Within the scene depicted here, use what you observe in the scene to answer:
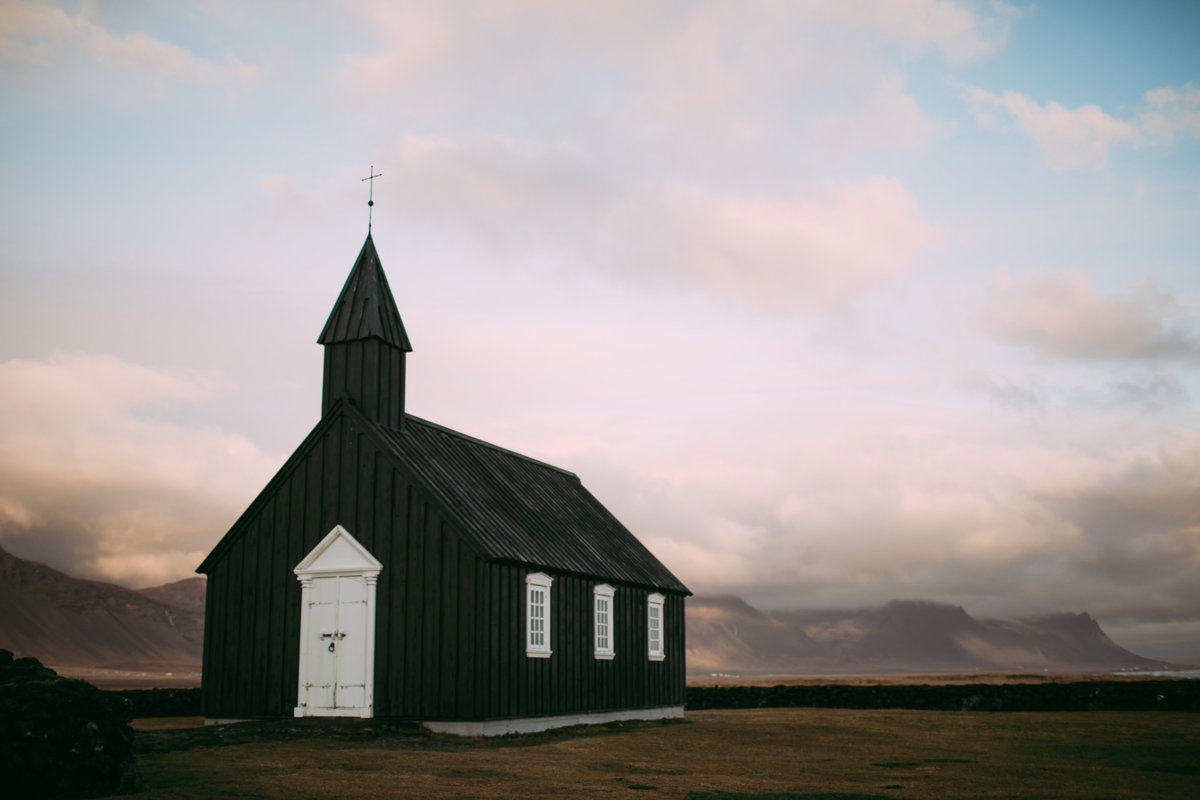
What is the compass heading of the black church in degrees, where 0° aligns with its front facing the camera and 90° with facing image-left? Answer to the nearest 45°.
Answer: approximately 45°
